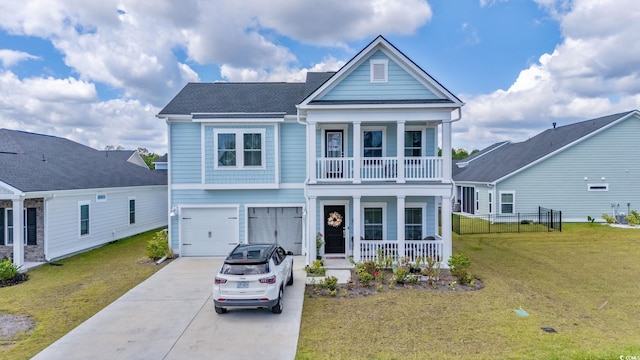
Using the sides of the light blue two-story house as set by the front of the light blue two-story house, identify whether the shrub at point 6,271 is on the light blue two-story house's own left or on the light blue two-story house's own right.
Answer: on the light blue two-story house's own right

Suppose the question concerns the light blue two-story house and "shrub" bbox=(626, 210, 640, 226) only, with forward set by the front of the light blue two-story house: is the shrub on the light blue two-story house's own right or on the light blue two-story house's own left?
on the light blue two-story house's own left

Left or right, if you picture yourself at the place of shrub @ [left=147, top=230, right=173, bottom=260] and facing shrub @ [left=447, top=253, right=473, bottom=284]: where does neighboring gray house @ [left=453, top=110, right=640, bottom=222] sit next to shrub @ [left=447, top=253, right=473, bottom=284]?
left

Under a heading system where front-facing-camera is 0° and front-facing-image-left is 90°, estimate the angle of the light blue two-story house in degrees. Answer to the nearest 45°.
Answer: approximately 0°

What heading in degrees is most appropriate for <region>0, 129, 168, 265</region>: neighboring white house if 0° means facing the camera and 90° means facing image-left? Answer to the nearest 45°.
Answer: approximately 45°

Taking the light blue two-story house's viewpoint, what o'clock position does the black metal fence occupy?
The black metal fence is roughly at 8 o'clock from the light blue two-story house.

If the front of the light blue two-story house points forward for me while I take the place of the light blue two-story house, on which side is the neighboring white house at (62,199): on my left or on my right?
on my right

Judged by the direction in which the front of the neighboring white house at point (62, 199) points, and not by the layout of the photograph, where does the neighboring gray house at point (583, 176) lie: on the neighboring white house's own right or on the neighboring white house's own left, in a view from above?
on the neighboring white house's own left

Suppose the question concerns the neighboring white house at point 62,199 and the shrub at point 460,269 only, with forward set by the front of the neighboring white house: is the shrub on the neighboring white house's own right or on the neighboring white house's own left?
on the neighboring white house's own left

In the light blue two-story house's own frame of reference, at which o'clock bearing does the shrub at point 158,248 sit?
The shrub is roughly at 3 o'clock from the light blue two-story house.

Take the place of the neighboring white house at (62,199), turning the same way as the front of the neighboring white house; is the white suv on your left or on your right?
on your left
